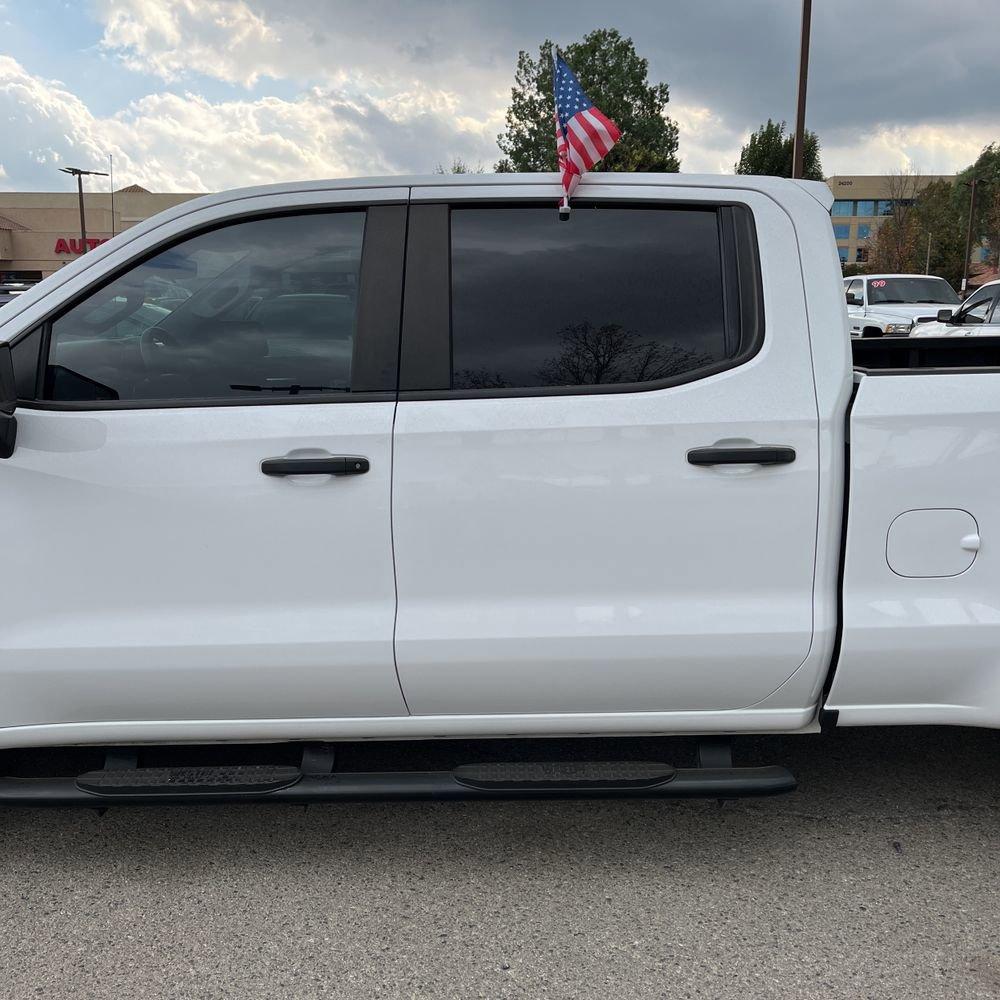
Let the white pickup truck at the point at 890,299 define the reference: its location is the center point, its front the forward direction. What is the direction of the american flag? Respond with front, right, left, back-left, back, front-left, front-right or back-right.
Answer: front-right

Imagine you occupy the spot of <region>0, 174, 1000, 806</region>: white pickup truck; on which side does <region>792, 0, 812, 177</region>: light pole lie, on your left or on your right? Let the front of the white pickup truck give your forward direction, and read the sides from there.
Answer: on your right

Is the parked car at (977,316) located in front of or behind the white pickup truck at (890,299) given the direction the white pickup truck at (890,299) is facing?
in front

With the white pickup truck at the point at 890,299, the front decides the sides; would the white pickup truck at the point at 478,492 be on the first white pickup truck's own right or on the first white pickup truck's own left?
on the first white pickup truck's own right

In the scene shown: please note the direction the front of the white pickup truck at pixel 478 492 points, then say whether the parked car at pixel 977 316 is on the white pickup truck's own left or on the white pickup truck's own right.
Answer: on the white pickup truck's own right

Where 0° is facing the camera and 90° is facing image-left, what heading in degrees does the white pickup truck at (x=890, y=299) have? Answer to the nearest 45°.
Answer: approximately 315°

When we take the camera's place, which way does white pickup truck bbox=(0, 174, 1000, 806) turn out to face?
facing to the left of the viewer

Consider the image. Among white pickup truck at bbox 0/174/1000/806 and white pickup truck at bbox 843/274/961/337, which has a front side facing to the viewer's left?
white pickup truck at bbox 0/174/1000/806

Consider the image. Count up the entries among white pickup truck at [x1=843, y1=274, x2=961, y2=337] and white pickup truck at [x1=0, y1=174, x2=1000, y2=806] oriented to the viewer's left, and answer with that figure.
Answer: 1
